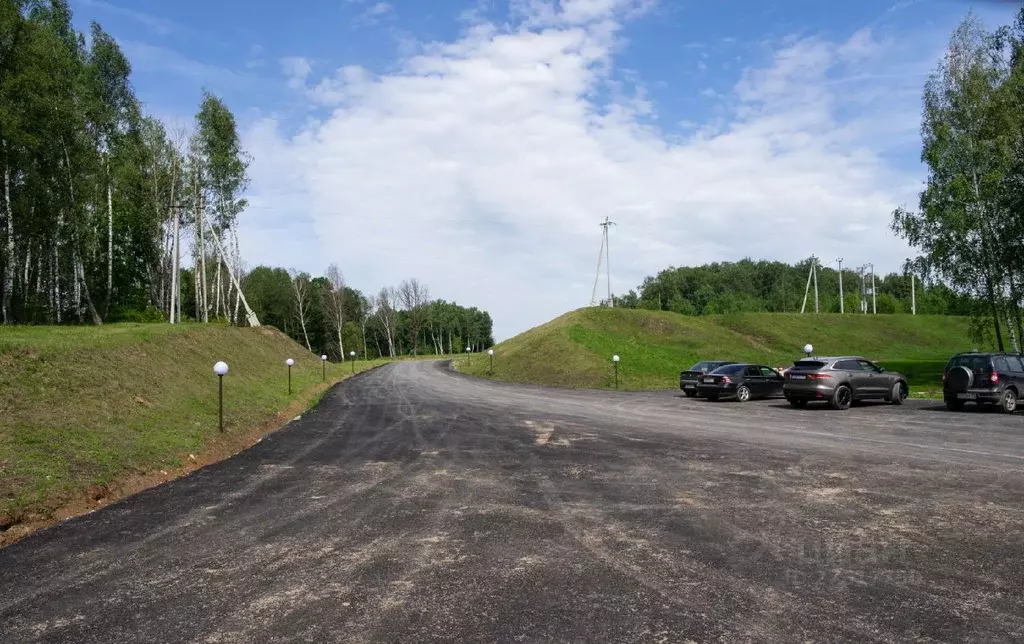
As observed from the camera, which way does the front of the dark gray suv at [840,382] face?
facing away from the viewer and to the right of the viewer

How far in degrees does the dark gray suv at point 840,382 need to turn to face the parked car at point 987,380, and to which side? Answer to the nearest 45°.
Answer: approximately 45° to its right

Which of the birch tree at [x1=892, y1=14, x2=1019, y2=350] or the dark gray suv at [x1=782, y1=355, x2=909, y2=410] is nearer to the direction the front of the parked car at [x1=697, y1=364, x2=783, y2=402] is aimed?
the birch tree

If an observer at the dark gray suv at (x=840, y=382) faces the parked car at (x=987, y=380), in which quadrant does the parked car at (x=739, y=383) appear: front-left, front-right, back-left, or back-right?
back-left

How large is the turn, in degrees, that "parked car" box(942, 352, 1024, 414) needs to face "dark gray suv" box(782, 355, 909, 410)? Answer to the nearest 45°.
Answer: approximately 135° to its left

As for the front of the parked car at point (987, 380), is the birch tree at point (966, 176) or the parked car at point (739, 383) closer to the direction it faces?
the birch tree

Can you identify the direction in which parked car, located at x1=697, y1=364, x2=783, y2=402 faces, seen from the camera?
facing away from the viewer and to the right of the viewer

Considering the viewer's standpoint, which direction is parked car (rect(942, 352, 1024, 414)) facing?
facing away from the viewer and to the right of the viewer

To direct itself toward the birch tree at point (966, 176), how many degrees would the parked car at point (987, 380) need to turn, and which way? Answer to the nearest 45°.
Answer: approximately 45° to its left

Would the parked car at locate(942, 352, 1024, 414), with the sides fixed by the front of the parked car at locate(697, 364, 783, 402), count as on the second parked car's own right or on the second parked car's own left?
on the second parked car's own right

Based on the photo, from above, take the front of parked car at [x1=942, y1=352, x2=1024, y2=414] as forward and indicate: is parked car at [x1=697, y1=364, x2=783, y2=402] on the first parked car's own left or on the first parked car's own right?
on the first parked car's own left

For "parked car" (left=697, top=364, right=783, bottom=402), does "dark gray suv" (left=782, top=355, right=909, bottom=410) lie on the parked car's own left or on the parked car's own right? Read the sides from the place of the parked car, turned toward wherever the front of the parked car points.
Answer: on the parked car's own right
